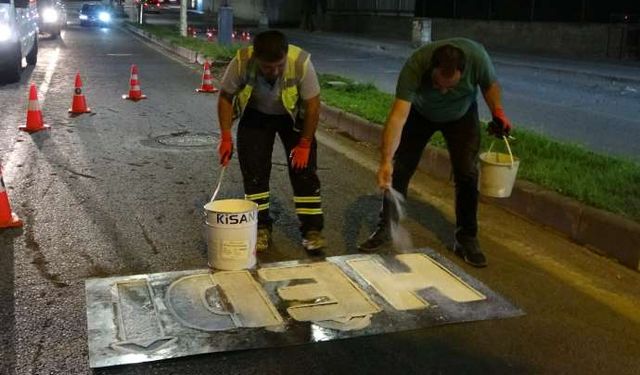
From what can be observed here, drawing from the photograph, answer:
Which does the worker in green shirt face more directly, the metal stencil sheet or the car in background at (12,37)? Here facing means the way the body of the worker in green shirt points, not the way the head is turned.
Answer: the metal stencil sheet

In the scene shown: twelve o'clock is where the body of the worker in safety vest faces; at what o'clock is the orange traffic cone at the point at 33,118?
The orange traffic cone is roughly at 5 o'clock from the worker in safety vest.

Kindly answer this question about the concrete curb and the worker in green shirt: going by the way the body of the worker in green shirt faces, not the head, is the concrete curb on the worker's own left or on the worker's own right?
on the worker's own left

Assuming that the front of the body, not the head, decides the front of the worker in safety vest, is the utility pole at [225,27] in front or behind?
behind

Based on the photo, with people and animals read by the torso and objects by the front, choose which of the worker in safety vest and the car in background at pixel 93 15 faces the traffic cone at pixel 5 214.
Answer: the car in background

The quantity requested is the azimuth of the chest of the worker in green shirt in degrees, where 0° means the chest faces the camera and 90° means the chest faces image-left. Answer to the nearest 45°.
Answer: approximately 0°

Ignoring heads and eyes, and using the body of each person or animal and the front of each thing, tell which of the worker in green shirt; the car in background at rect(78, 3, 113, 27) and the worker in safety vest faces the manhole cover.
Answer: the car in background

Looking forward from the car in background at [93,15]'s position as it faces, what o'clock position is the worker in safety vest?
The worker in safety vest is roughly at 12 o'clock from the car in background.

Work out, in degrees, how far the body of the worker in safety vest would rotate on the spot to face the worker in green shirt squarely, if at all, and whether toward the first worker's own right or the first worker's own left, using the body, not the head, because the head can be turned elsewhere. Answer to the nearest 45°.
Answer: approximately 90° to the first worker's own left

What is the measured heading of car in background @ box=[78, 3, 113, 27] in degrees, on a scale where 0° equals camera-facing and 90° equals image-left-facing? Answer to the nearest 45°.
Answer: approximately 0°

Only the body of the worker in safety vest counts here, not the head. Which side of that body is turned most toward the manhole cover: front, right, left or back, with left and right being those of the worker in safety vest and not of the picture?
back
